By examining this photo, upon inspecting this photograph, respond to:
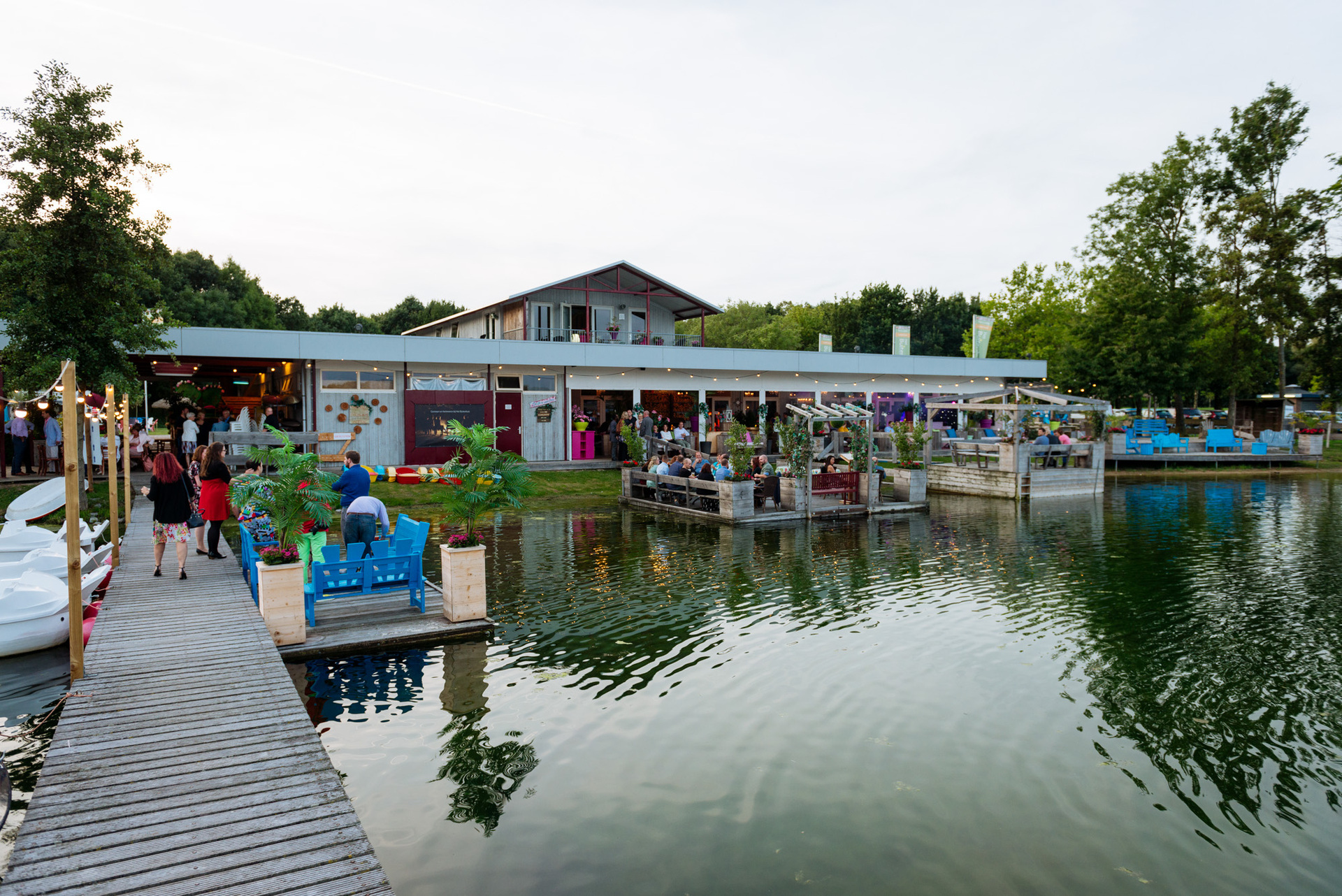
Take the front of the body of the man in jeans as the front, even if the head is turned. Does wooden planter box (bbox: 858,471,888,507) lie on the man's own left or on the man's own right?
on the man's own right

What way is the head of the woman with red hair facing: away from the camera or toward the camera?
away from the camera

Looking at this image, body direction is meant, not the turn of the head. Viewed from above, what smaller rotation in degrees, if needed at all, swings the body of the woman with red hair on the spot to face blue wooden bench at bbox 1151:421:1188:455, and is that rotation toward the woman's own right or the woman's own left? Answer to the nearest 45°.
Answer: approximately 90° to the woman's own right

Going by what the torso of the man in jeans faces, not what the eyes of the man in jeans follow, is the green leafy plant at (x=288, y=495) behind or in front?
behind

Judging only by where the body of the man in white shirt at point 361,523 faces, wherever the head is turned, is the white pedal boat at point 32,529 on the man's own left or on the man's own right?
on the man's own left

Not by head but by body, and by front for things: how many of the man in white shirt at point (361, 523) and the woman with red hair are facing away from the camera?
2

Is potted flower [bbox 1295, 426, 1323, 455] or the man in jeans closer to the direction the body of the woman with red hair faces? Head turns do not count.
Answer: the man in jeans

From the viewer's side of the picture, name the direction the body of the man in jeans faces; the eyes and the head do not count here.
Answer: away from the camera

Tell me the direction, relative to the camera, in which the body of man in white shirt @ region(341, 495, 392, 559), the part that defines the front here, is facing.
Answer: away from the camera

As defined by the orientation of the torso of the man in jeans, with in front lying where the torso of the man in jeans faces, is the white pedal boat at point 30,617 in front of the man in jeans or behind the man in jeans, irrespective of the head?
behind

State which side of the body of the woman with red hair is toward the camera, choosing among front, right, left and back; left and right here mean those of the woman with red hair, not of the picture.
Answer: back

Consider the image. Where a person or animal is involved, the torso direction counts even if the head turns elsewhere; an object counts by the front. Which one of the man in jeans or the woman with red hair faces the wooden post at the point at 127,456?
the woman with red hair
